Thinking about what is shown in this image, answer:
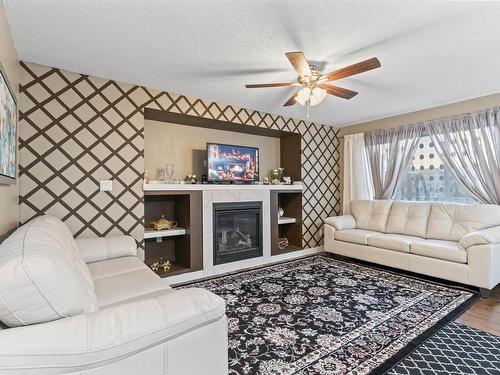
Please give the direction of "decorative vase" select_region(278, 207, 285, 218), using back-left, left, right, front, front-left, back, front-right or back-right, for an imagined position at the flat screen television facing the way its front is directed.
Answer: left

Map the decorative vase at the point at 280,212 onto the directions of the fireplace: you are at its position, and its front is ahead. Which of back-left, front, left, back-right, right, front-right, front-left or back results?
left

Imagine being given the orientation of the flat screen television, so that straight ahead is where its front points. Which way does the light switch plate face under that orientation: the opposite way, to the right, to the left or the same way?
the same way

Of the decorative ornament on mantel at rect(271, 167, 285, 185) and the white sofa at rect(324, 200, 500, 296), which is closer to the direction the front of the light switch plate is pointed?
the white sofa

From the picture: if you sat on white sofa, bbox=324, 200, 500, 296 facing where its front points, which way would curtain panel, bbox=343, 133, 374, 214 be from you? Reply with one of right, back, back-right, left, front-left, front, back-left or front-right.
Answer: right

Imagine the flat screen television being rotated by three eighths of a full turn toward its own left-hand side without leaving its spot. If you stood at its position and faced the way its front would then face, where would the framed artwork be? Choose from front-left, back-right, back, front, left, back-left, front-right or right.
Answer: back-left

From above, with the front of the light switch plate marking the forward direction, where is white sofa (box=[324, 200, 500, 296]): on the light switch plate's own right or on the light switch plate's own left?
on the light switch plate's own left

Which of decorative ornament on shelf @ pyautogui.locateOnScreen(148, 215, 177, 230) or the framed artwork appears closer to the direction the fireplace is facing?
the framed artwork

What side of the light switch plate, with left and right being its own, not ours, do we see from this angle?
front

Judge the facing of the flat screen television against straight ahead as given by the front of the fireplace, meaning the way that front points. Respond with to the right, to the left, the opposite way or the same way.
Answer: the same way

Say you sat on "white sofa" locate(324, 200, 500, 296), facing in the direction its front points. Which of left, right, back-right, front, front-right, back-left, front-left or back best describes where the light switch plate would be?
front

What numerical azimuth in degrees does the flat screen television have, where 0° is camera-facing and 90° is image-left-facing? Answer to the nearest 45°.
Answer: approximately 315°

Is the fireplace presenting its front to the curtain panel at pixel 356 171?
no

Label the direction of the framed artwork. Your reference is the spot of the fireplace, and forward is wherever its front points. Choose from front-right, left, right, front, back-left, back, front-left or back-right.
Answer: right

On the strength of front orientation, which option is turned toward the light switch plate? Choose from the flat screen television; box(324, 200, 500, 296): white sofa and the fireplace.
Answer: the white sofa

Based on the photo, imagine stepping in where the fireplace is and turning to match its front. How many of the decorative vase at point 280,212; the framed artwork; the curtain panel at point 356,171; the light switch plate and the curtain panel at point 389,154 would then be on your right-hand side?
2

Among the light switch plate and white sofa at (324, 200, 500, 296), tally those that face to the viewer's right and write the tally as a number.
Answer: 0

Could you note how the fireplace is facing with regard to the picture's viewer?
facing the viewer and to the right of the viewer

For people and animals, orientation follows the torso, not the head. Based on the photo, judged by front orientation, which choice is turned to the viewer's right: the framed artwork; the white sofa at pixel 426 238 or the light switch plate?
the framed artwork

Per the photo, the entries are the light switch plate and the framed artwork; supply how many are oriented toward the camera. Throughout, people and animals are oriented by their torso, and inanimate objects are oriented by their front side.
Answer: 1

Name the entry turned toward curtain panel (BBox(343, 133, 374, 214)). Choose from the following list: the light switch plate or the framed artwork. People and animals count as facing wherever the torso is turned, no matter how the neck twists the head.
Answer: the framed artwork

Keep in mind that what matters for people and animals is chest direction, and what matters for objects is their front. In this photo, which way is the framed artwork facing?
to the viewer's right

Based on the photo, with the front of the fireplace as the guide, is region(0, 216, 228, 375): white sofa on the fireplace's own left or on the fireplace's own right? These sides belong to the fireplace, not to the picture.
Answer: on the fireplace's own right

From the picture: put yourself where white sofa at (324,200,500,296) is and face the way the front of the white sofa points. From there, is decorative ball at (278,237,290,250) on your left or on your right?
on your right

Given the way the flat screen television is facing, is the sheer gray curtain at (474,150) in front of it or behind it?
in front
